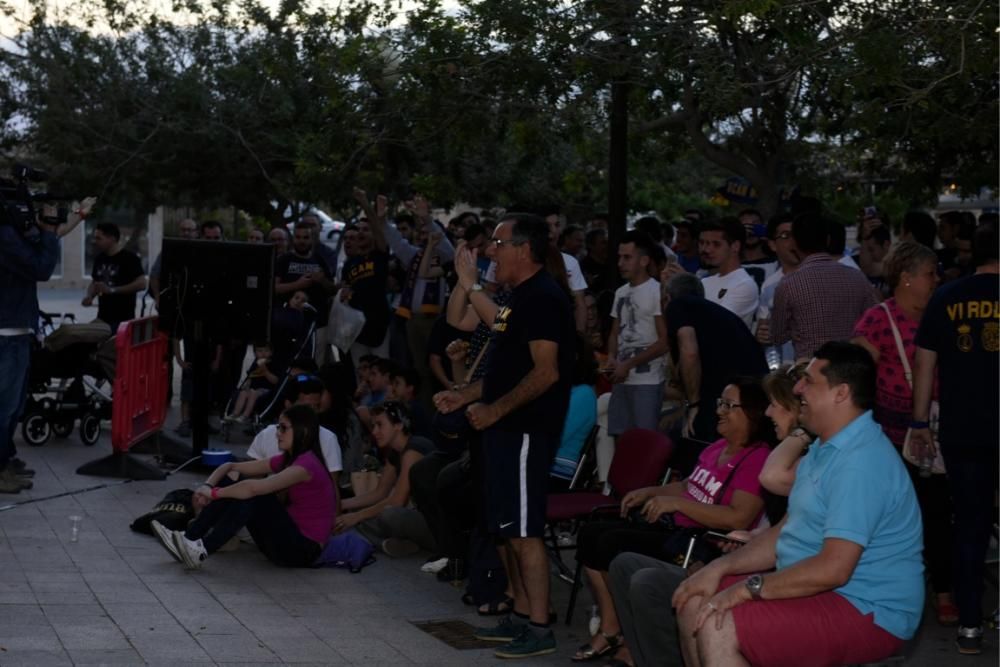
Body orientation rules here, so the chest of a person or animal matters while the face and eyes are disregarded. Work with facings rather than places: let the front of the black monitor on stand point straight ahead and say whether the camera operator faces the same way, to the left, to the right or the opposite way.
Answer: to the right

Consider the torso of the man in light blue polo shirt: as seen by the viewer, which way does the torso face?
to the viewer's left

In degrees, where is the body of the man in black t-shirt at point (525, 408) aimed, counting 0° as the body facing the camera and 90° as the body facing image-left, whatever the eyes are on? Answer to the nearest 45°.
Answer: approximately 90°

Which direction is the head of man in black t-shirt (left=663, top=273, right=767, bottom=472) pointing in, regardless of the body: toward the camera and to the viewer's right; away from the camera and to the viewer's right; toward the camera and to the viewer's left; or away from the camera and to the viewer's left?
away from the camera and to the viewer's left

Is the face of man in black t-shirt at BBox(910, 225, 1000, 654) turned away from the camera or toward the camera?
away from the camera

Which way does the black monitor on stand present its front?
away from the camera

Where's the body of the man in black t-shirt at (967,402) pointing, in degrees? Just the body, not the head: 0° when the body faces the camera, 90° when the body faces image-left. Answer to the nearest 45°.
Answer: approximately 180°
